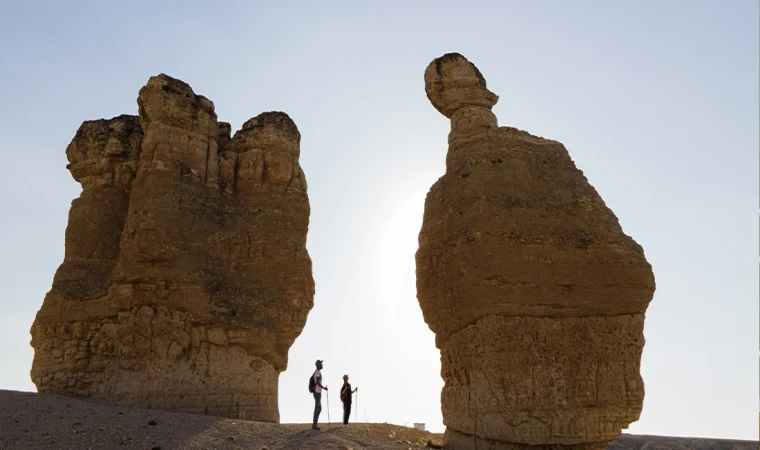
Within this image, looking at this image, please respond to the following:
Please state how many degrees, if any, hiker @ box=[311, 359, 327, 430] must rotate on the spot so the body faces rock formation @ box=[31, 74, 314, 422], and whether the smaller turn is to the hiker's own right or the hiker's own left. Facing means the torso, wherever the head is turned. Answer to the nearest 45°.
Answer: approximately 135° to the hiker's own left

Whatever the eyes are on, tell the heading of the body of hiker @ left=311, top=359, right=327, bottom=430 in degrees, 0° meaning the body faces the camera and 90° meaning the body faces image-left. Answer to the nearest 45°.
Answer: approximately 270°

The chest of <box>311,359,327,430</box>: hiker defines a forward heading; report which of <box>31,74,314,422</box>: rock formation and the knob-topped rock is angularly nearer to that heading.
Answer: the knob-topped rock

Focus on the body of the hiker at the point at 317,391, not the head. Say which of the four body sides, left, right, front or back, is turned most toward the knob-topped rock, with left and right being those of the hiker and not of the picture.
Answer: front
